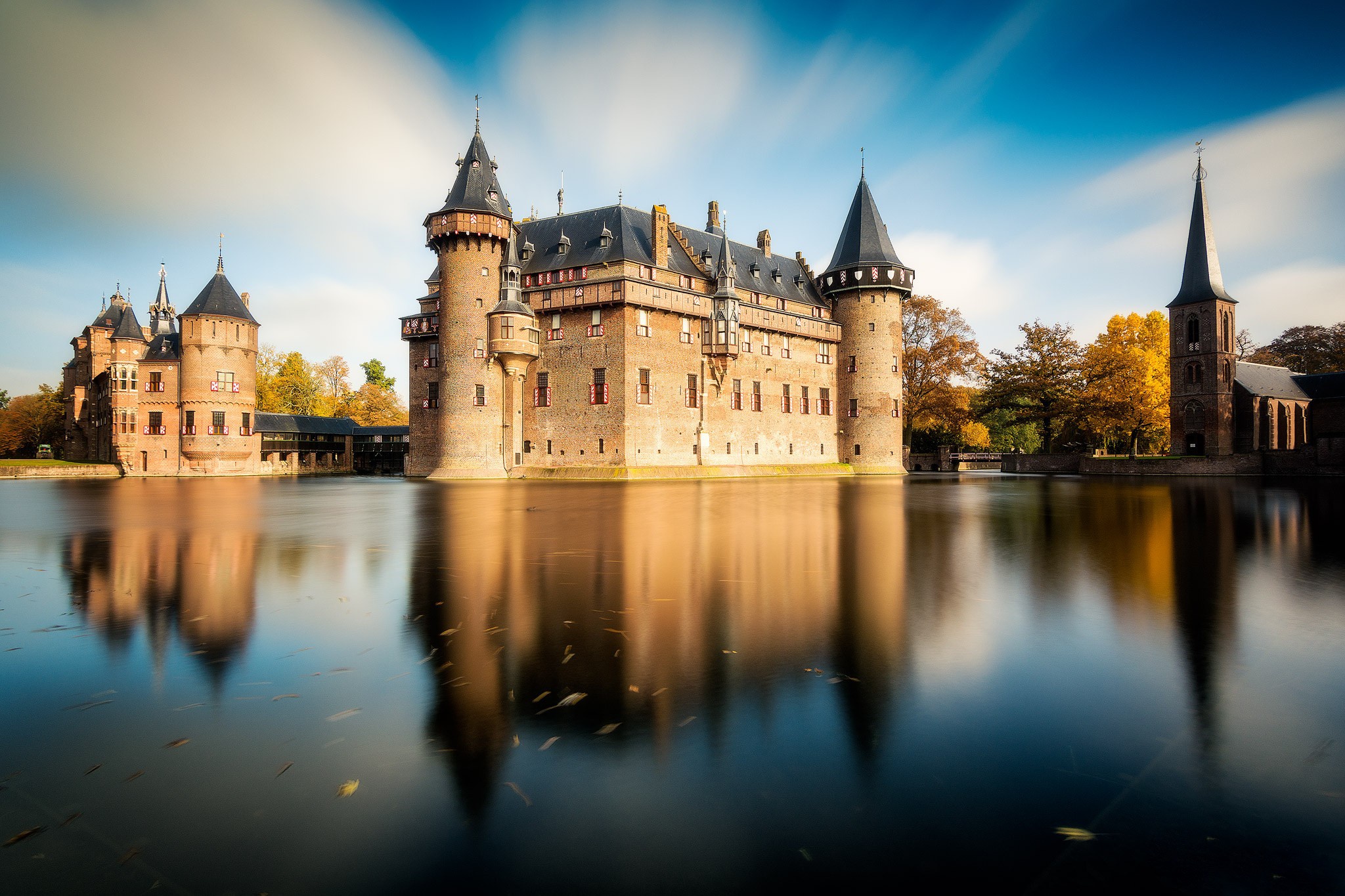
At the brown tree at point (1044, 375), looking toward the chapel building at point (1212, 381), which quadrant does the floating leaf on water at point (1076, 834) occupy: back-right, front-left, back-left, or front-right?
back-right

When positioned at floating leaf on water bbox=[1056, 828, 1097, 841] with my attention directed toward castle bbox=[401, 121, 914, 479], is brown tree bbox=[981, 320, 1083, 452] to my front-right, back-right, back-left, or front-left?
front-right

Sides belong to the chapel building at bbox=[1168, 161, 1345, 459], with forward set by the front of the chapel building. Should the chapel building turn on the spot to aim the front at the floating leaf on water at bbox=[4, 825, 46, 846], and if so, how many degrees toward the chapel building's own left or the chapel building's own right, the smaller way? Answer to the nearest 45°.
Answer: approximately 45° to the chapel building's own left

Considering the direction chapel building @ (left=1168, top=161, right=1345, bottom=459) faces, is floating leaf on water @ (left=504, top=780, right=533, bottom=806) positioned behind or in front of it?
in front

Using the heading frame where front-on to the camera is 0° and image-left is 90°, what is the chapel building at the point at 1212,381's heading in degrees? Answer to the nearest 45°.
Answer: approximately 45°

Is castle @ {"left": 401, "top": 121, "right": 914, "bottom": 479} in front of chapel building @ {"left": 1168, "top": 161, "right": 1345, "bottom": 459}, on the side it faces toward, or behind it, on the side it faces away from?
in front

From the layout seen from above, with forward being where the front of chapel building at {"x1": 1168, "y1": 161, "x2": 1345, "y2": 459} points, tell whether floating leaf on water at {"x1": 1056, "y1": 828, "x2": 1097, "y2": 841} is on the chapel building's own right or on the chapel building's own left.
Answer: on the chapel building's own left

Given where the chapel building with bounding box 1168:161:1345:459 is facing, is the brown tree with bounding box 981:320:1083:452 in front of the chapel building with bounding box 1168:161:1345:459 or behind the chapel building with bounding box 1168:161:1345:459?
in front
